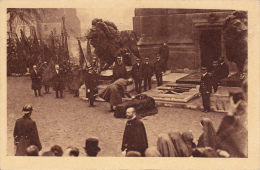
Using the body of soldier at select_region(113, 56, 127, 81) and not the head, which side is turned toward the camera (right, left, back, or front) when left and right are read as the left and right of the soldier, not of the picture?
front

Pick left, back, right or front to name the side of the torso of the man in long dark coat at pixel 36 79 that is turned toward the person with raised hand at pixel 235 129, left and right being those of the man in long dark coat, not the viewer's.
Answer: front

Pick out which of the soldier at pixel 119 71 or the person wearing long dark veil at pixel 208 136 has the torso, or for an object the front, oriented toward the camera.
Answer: the soldier

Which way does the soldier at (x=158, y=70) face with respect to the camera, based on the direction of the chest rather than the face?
toward the camera

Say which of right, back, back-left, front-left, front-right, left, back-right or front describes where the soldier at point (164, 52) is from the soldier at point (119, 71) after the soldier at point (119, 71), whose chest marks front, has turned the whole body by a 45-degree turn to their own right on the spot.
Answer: back

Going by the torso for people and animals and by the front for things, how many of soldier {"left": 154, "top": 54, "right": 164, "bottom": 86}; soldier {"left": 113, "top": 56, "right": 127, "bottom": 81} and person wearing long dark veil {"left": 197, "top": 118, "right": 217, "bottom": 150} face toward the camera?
2

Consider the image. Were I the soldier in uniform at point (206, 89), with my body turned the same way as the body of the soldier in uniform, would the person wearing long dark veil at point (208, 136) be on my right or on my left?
on my left

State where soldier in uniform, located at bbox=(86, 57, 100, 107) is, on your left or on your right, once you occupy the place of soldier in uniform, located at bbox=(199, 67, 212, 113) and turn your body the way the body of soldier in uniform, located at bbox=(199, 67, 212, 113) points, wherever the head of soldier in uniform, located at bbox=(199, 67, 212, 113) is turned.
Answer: on your right

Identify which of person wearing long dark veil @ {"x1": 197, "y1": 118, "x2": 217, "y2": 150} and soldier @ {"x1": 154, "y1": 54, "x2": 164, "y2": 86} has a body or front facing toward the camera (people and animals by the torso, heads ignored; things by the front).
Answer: the soldier

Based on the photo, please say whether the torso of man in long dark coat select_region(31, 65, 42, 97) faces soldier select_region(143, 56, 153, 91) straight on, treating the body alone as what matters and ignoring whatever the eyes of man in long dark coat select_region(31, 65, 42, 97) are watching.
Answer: no

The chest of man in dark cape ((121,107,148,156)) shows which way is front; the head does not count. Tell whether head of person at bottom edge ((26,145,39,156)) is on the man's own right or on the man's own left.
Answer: on the man's own right

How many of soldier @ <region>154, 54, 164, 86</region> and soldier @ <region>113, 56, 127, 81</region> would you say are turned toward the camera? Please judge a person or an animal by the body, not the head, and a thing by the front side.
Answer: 2
